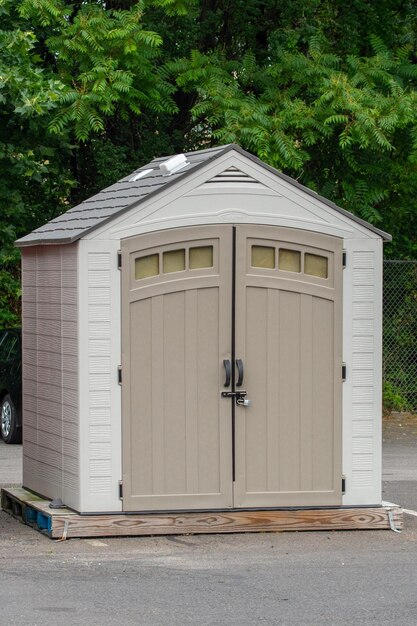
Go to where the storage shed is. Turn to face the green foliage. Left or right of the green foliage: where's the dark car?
left

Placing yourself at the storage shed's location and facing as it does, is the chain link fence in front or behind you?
behind

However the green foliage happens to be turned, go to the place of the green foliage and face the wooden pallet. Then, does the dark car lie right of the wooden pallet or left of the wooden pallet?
right
